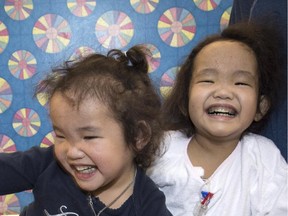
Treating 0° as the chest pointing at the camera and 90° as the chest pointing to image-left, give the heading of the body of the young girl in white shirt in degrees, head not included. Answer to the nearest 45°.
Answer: approximately 0°
